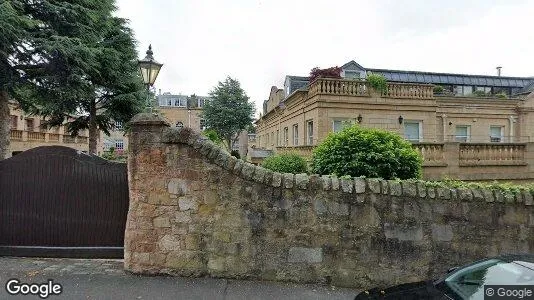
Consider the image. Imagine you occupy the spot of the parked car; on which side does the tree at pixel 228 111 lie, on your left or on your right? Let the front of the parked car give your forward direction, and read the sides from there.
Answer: on your right

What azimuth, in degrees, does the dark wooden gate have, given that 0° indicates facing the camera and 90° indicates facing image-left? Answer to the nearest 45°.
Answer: approximately 0°

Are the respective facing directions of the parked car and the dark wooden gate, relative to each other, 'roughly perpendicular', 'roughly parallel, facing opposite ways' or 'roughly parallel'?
roughly perpendicular

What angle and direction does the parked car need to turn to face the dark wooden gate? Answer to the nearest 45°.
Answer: approximately 45° to its right

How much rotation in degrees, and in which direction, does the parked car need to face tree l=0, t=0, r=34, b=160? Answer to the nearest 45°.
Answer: approximately 45° to its right

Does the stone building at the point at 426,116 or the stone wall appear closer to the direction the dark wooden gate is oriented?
the stone wall

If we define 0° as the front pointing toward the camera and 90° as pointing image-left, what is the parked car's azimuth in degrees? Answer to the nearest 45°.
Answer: approximately 45°
